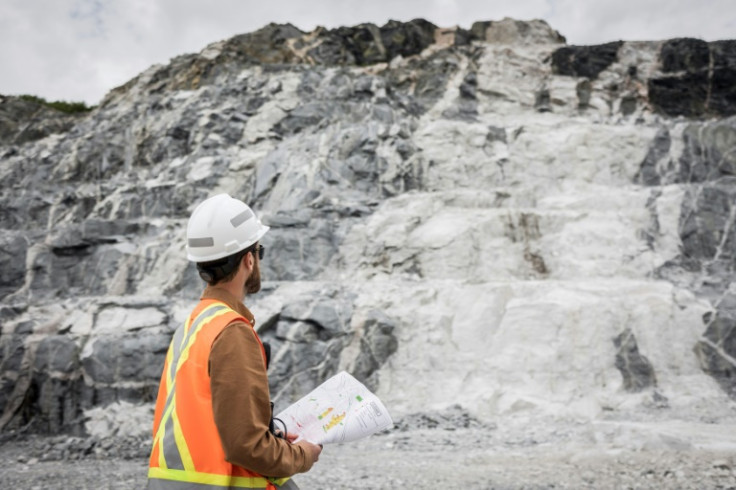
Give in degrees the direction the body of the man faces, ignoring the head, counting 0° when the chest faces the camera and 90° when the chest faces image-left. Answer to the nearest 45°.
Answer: approximately 225°

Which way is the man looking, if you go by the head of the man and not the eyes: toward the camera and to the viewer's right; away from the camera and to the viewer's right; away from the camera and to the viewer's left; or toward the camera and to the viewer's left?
away from the camera and to the viewer's right
